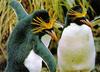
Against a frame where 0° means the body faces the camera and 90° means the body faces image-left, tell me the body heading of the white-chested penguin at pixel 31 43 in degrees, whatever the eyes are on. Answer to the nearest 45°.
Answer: approximately 270°

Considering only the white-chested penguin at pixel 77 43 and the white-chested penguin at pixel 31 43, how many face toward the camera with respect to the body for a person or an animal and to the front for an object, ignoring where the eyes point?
1

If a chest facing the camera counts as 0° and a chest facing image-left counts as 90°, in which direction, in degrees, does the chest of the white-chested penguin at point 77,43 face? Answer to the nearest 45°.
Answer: approximately 0°

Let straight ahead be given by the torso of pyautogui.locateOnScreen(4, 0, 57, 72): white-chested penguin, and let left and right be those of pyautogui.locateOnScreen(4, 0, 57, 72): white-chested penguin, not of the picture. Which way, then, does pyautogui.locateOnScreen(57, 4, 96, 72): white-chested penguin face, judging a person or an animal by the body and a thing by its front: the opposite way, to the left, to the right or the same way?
to the right

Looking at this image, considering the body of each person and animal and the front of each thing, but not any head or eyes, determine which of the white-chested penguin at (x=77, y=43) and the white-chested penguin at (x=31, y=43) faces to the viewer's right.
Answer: the white-chested penguin at (x=31, y=43)
